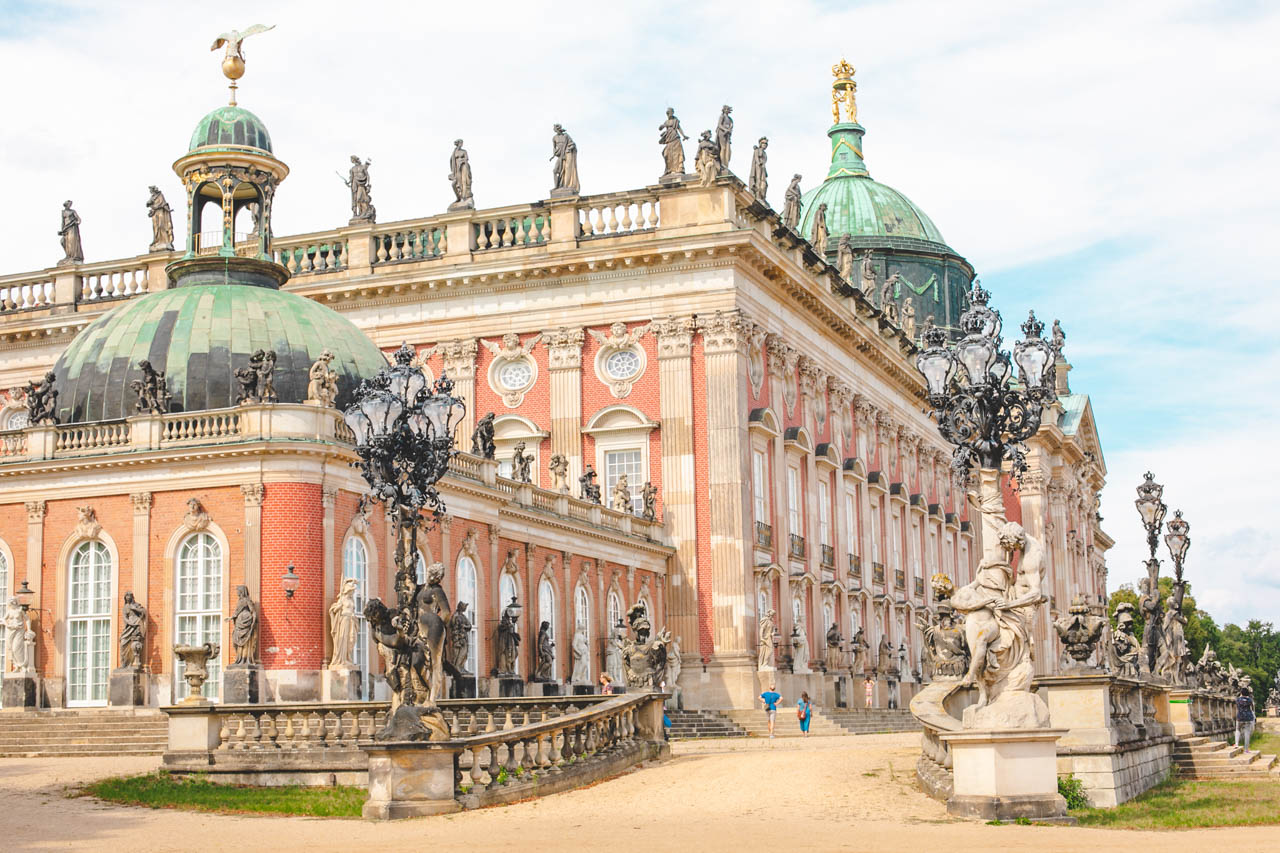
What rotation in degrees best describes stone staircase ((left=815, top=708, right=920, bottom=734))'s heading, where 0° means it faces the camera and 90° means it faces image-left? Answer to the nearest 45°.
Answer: approximately 315°

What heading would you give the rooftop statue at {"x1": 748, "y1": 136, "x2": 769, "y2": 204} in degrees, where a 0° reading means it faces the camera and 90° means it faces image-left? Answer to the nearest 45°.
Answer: approximately 315°

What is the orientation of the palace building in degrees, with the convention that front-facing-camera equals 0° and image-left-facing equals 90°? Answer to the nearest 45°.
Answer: approximately 315°

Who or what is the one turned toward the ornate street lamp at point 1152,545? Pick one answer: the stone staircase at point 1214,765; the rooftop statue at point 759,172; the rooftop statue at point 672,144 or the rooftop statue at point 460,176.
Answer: the rooftop statue at point 759,172

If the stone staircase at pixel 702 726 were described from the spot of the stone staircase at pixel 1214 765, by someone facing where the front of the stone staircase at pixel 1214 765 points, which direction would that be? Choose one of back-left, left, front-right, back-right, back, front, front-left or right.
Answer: back-right

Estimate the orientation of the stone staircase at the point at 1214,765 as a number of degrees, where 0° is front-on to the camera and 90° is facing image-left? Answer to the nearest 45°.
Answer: approximately 0°

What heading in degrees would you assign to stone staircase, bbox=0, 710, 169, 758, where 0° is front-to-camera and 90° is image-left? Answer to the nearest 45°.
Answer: approximately 0°

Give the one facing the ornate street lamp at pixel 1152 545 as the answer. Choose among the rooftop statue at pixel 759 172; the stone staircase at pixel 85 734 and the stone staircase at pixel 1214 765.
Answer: the rooftop statue
